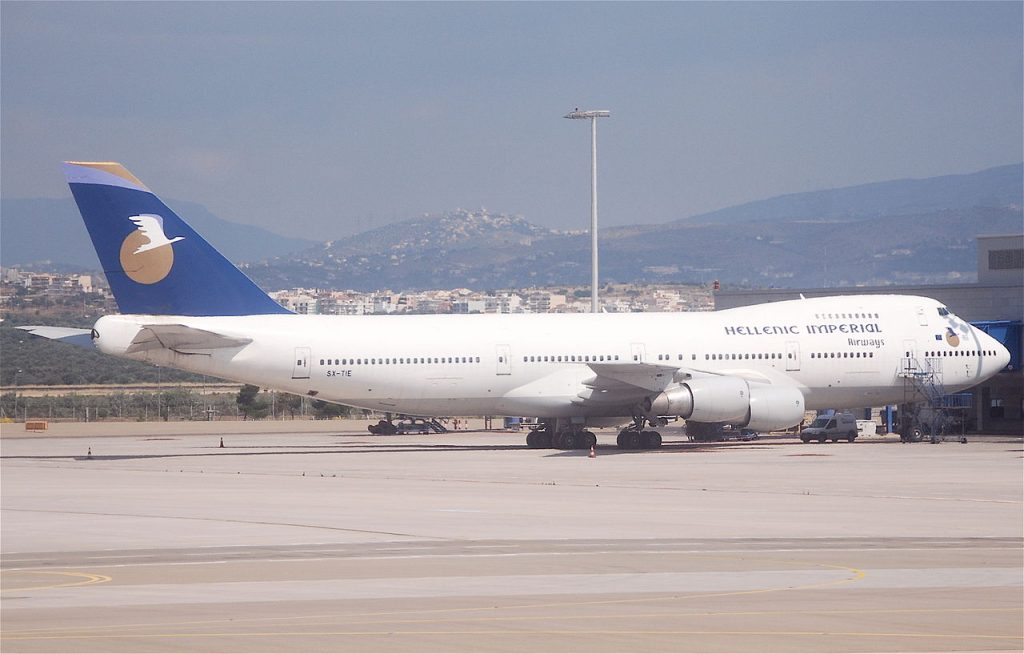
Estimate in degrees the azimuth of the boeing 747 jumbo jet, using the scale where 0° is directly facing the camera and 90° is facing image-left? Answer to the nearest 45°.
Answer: approximately 270°
